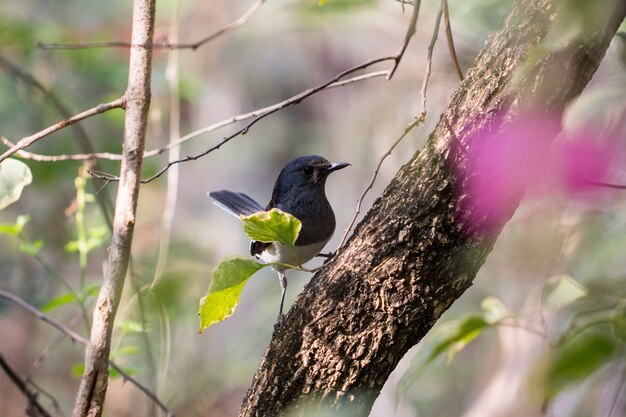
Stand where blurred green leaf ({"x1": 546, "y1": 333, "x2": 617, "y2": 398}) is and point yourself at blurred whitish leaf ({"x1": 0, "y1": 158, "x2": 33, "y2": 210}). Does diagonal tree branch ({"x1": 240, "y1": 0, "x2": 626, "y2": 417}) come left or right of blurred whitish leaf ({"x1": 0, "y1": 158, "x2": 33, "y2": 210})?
right

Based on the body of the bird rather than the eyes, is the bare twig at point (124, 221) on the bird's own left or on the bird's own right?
on the bird's own right

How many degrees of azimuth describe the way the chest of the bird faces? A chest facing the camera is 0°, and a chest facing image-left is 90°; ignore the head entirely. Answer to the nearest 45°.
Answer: approximately 270°

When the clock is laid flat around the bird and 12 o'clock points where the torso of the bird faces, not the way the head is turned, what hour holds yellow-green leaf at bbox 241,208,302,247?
The yellow-green leaf is roughly at 3 o'clock from the bird.

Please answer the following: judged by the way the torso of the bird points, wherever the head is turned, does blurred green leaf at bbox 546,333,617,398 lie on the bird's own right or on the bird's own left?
on the bird's own left

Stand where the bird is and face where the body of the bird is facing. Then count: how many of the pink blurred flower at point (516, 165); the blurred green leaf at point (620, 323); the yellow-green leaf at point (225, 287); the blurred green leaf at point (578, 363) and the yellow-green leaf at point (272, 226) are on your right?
5

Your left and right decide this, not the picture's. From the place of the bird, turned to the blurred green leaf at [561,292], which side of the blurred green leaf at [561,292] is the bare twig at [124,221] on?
right
